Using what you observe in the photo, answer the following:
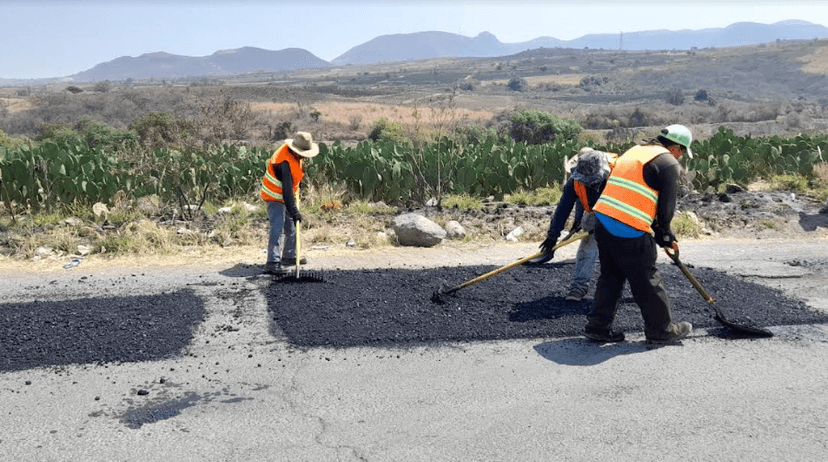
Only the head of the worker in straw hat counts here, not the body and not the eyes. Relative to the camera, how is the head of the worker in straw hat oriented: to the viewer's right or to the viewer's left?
to the viewer's right

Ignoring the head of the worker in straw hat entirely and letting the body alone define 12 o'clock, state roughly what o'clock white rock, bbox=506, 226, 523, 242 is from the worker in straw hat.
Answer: The white rock is roughly at 11 o'clock from the worker in straw hat.

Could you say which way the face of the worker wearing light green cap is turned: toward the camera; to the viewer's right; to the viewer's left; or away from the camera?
to the viewer's right

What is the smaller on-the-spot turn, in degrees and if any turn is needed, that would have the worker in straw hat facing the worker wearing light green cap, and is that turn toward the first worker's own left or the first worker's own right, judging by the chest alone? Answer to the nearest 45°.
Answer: approximately 45° to the first worker's own right

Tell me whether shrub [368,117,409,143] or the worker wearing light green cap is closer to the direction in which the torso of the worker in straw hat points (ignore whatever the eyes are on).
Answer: the worker wearing light green cap

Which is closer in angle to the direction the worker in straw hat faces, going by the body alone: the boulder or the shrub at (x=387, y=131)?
the boulder

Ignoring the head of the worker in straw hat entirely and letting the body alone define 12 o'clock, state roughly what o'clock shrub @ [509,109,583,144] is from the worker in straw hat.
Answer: The shrub is roughly at 10 o'clock from the worker in straw hat.

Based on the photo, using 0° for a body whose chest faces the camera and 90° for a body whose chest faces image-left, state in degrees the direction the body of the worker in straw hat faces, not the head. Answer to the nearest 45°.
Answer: approximately 270°

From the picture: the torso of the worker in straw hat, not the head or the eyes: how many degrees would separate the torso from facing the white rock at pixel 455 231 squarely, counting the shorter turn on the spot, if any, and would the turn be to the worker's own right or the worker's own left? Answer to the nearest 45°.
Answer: approximately 45° to the worker's own left

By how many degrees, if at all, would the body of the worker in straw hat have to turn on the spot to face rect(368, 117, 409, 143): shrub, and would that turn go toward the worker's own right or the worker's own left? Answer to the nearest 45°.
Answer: approximately 90° to the worker's own left

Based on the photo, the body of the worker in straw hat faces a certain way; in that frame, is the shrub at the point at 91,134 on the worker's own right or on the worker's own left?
on the worker's own left

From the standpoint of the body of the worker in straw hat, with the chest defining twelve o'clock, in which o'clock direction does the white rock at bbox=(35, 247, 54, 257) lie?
The white rock is roughly at 7 o'clock from the worker in straw hat.

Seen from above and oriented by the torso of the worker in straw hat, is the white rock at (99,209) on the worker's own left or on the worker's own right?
on the worker's own left
